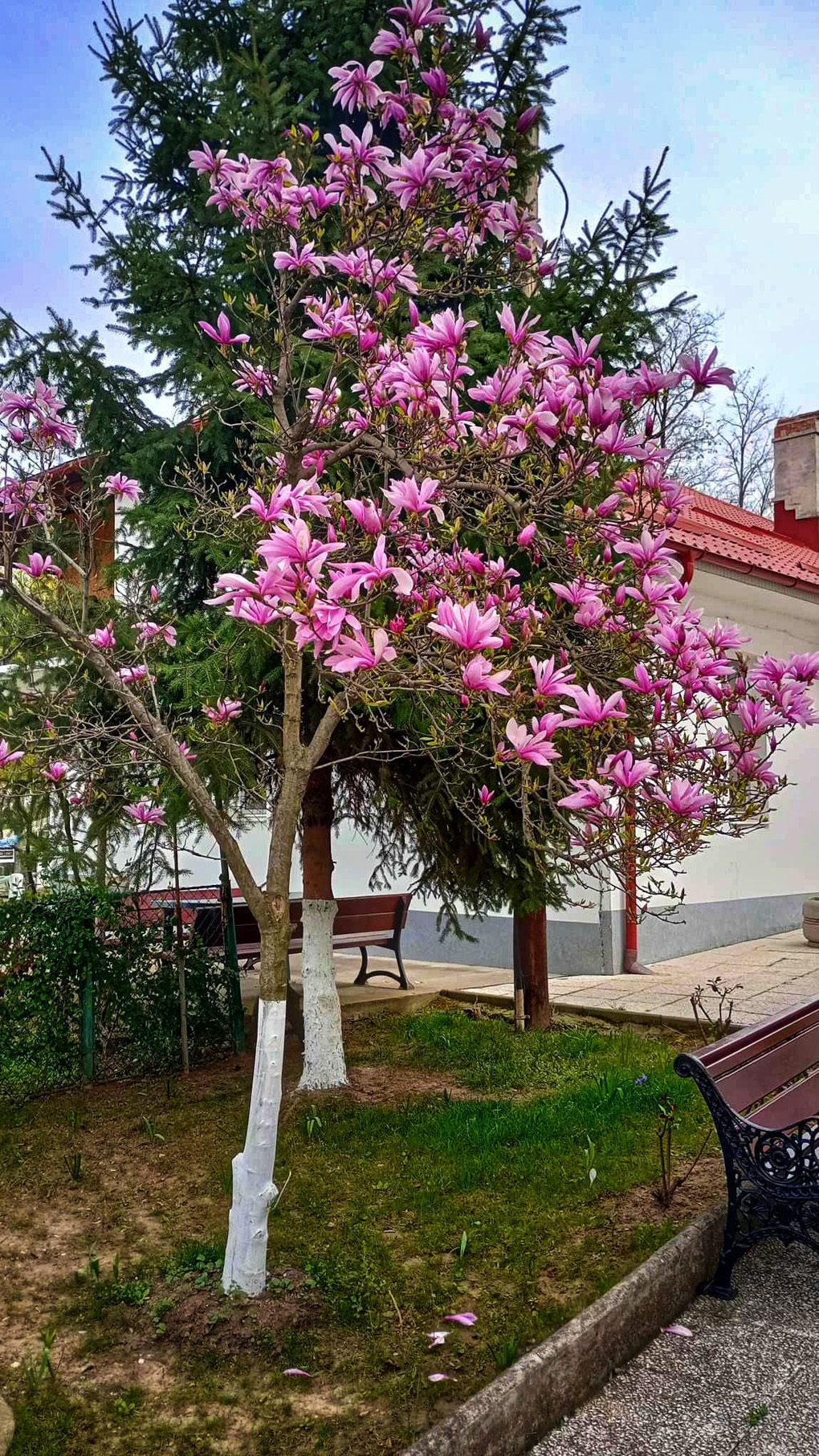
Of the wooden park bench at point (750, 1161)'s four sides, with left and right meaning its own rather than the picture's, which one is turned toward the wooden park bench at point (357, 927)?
back

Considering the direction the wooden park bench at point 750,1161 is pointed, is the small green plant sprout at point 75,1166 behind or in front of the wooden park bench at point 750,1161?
behind

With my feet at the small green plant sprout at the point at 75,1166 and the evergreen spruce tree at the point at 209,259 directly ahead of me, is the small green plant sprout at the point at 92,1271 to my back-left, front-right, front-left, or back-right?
back-right

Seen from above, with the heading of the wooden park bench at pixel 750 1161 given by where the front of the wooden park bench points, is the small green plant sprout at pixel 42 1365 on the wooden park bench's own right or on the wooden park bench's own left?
on the wooden park bench's own right
